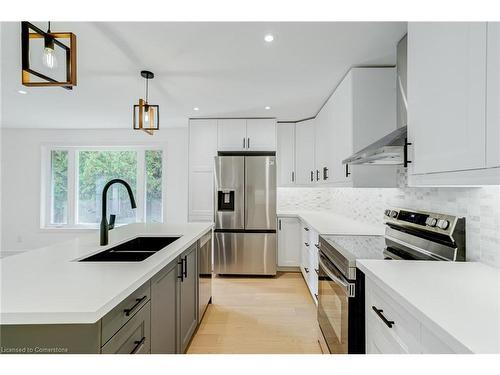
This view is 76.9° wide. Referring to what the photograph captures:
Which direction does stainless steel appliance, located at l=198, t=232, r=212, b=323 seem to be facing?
to the viewer's right

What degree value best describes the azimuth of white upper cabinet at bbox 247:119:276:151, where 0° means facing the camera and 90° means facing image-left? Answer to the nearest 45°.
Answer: approximately 0°

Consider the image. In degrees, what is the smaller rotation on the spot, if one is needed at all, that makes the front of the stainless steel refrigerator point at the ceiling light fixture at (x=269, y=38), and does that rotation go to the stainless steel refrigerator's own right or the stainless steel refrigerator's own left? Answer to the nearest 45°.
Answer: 0° — it already faces it

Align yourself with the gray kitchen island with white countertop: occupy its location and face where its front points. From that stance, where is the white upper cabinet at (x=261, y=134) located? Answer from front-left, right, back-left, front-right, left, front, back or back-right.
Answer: left

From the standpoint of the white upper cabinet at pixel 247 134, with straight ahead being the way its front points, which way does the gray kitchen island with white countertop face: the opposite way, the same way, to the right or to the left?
to the left
